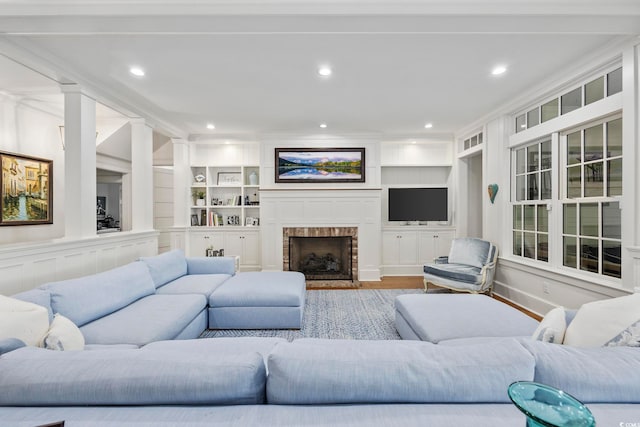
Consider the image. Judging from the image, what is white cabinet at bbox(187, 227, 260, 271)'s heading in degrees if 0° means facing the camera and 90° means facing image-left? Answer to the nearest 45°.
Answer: approximately 0°

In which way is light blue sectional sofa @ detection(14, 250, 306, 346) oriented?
to the viewer's right

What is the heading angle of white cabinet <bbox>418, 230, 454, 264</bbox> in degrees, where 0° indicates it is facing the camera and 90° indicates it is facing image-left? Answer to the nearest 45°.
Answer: approximately 0°

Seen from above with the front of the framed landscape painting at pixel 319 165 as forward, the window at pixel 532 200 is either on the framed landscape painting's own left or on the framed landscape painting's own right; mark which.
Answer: on the framed landscape painting's own left

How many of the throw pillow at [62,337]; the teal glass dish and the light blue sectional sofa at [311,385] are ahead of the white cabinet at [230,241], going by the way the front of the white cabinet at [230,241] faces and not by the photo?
3

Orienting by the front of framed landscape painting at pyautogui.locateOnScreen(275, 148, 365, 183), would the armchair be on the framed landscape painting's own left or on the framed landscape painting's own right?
on the framed landscape painting's own left
